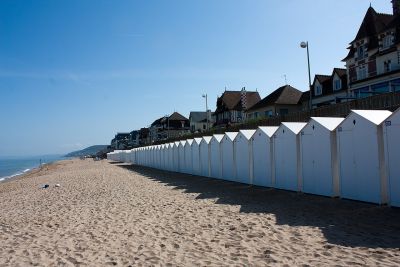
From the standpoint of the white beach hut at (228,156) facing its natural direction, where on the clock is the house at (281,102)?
The house is roughly at 5 o'clock from the white beach hut.

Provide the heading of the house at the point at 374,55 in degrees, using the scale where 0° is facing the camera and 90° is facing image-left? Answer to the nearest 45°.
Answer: approximately 45°

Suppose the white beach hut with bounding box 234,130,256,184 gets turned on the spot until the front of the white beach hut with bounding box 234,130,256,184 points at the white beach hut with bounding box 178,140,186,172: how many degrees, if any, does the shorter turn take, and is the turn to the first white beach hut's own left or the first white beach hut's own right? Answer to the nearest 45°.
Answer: approximately 90° to the first white beach hut's own right

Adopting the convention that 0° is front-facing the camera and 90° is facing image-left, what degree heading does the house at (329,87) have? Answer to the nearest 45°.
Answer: approximately 45°

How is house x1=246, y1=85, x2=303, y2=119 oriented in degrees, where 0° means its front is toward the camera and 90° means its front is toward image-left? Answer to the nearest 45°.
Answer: approximately 45°

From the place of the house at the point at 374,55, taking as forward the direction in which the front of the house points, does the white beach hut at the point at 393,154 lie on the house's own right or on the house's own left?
on the house's own left

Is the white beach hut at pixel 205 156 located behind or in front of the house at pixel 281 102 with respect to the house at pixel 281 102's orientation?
in front

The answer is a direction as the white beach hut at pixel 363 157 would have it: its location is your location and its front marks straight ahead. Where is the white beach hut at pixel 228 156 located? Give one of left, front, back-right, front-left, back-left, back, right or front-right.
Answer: right

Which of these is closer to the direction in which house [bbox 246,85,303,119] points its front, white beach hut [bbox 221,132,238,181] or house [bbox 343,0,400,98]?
the white beach hut

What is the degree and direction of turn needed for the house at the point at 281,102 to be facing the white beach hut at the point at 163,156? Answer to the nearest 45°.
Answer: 0° — it already faces it

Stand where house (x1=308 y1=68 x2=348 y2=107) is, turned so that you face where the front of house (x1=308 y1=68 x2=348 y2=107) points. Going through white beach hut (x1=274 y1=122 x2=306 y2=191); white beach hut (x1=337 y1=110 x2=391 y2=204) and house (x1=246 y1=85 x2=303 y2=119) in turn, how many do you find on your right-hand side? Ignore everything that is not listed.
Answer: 1
